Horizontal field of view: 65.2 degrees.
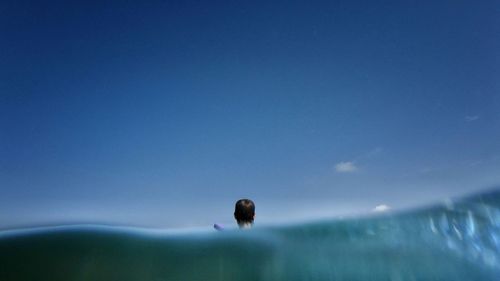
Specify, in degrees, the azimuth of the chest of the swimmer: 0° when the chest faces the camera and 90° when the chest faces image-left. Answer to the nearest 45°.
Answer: approximately 180°

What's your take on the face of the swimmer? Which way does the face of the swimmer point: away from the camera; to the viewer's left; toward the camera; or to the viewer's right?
away from the camera
